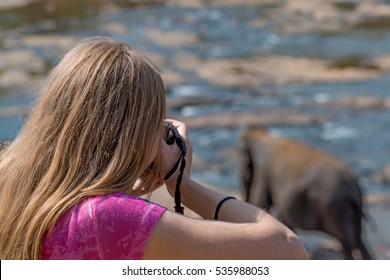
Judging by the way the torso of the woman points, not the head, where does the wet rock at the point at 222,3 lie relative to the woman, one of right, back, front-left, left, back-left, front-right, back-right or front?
front-left

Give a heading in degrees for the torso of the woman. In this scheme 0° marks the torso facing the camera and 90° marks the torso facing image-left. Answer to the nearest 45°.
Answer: approximately 225°

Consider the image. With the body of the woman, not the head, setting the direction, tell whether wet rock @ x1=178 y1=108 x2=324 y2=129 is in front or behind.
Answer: in front

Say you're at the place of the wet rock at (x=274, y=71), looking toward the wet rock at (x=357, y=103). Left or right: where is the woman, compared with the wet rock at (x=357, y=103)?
right

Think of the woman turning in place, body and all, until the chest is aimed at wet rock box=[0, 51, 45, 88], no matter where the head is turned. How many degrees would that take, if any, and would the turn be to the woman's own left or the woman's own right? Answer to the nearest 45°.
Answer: approximately 45° to the woman's own left

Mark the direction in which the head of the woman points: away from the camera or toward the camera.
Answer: away from the camera
